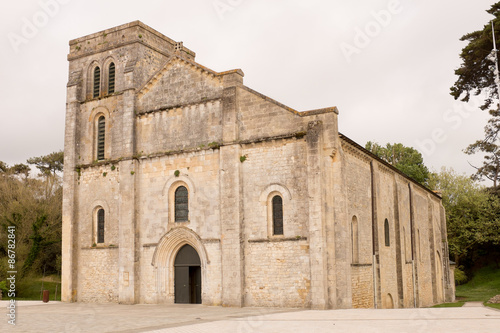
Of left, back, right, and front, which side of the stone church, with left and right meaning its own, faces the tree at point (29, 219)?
right

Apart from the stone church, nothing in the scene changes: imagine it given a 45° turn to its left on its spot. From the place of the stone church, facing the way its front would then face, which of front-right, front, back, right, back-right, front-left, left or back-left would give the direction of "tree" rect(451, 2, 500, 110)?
left

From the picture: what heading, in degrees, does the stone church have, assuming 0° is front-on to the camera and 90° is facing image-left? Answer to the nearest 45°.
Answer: approximately 45°
